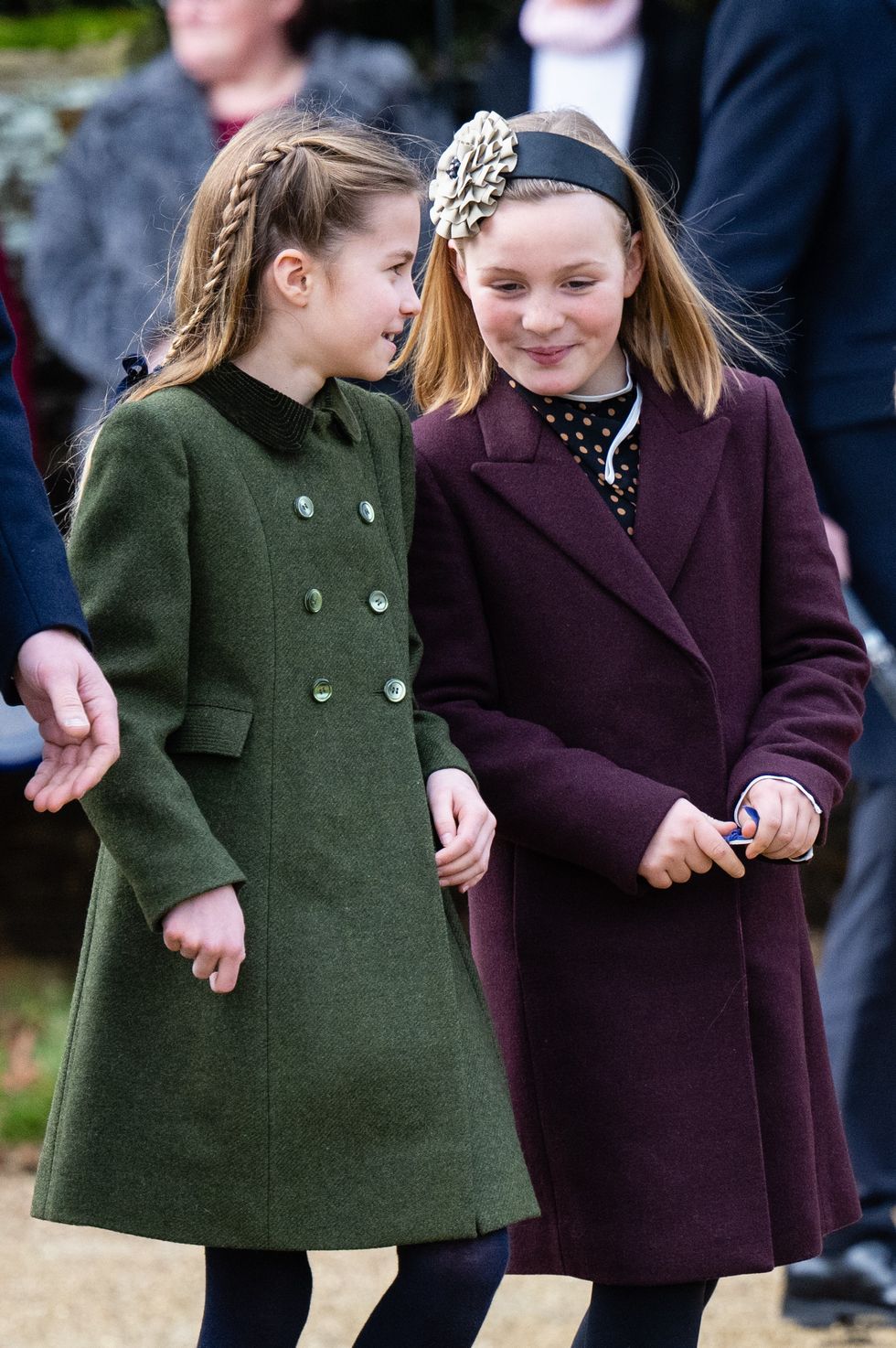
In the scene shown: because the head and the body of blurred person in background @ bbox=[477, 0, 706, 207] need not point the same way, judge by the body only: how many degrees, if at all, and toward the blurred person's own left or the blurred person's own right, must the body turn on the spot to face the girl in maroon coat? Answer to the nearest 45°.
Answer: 0° — they already face them

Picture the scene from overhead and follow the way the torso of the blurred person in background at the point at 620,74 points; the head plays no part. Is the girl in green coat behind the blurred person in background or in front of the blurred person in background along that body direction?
in front

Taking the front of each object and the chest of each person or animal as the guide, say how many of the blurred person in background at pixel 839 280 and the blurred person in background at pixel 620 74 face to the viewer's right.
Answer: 0

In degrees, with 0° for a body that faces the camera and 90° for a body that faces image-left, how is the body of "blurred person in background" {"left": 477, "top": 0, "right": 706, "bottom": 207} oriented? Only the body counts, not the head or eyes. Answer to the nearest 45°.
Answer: approximately 0°

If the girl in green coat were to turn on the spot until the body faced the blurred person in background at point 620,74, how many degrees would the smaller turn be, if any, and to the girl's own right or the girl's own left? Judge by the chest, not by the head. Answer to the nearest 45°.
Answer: approximately 135° to the girl's own left

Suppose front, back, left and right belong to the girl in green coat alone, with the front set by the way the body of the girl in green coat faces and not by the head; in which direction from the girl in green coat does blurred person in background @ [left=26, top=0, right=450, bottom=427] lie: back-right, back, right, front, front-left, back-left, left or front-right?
back-left

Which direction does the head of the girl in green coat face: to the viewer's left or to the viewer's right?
to the viewer's right

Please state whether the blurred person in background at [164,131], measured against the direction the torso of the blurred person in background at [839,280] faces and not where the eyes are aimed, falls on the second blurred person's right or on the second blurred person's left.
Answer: on the second blurred person's right

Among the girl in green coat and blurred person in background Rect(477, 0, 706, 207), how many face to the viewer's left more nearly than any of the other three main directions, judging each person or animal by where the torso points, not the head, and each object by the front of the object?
0

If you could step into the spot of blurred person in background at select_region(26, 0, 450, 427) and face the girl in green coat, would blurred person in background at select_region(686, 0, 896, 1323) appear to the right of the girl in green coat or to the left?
left

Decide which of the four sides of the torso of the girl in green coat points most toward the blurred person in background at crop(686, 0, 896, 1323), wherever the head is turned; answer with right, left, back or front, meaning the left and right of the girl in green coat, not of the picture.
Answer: left

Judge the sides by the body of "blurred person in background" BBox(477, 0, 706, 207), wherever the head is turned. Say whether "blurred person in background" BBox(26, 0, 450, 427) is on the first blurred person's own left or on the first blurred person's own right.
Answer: on the first blurred person's own right

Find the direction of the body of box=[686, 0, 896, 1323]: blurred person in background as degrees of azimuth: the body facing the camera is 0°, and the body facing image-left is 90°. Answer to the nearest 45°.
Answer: approximately 45°
